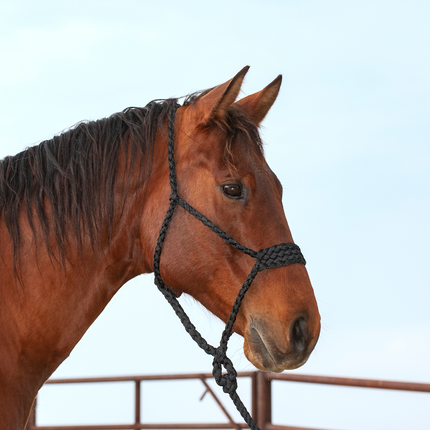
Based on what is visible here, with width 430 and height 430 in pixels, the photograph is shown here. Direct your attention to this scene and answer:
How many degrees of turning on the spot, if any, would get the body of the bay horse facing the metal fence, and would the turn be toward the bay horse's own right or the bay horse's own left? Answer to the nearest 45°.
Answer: approximately 90° to the bay horse's own left

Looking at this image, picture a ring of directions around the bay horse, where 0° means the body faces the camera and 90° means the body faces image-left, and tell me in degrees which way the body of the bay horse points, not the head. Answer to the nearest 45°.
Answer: approximately 270°
